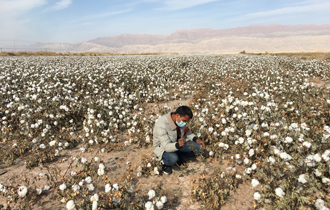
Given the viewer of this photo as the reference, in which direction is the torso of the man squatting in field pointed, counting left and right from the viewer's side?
facing the viewer and to the right of the viewer

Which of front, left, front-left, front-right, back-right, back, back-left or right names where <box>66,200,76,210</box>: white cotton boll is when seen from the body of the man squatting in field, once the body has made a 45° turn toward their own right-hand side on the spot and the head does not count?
front-right
